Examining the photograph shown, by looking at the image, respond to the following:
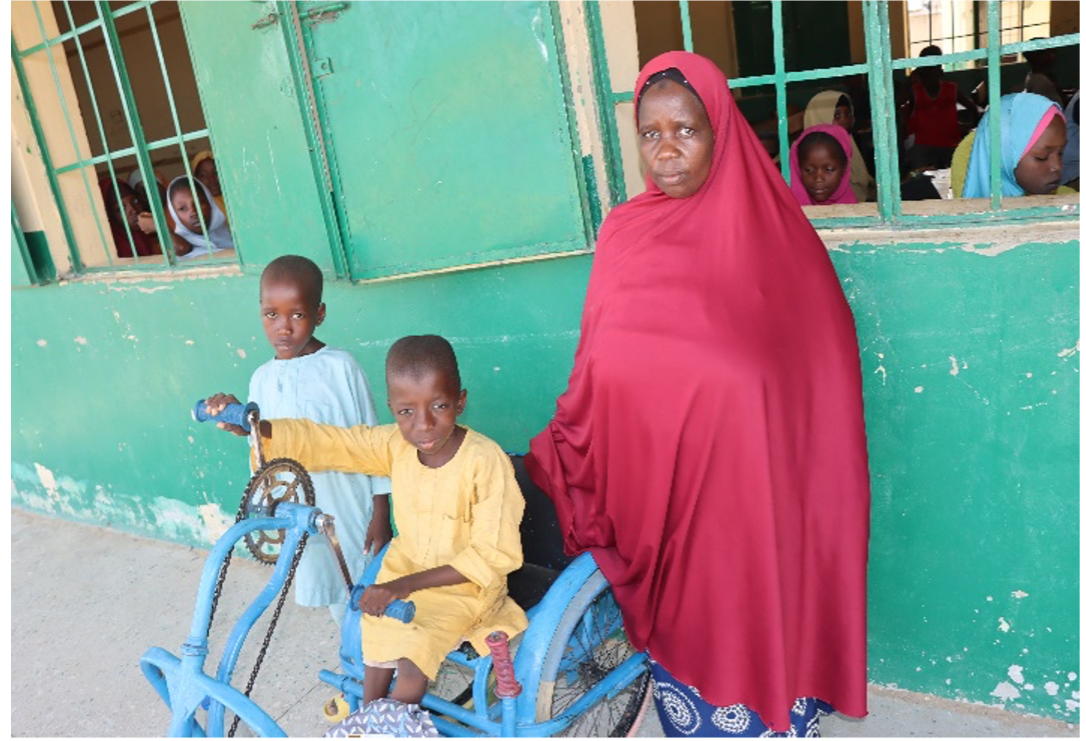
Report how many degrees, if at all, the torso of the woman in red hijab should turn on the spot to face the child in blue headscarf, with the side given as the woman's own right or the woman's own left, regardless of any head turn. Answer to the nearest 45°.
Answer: approximately 180°

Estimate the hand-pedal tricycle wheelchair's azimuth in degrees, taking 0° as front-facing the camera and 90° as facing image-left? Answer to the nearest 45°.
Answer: approximately 45°

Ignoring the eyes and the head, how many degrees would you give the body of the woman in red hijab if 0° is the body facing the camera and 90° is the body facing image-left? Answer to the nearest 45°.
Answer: approximately 45°
